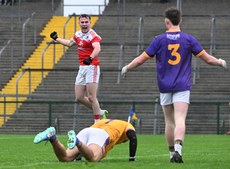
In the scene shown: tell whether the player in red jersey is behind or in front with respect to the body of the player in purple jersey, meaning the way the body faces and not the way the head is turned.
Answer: in front

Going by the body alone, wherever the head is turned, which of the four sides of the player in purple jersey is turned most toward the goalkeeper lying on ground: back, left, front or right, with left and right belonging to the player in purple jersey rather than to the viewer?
left

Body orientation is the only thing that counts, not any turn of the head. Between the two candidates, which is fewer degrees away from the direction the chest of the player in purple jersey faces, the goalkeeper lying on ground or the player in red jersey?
the player in red jersey

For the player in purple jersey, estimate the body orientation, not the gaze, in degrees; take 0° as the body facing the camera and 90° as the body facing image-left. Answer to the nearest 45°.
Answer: approximately 180°
